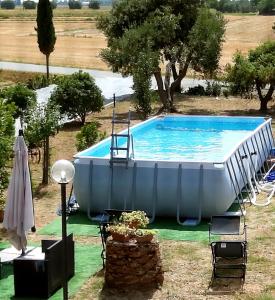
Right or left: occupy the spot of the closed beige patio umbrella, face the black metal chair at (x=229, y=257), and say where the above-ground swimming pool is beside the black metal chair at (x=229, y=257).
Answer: left

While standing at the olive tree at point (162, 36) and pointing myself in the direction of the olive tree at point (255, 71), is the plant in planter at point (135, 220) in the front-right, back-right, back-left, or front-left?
front-right

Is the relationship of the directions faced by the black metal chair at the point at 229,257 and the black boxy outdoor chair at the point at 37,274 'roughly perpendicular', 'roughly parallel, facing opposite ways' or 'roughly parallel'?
roughly perpendicular

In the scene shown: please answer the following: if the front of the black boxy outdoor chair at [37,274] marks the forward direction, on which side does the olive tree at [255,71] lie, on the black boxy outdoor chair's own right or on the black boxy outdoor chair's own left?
on the black boxy outdoor chair's own right
